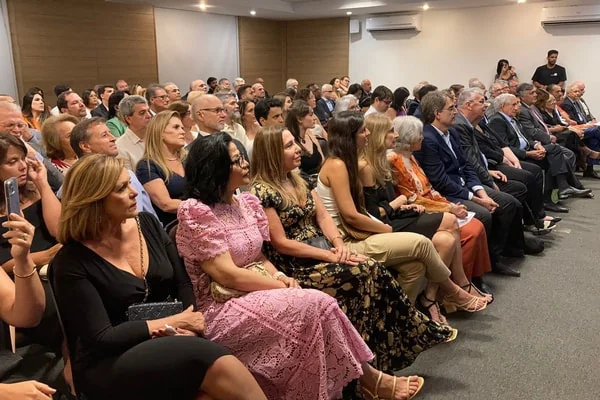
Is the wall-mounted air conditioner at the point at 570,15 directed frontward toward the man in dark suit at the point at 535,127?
yes

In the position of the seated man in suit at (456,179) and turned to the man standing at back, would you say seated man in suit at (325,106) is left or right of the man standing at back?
left

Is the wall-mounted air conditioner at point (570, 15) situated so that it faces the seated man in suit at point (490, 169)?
yes
